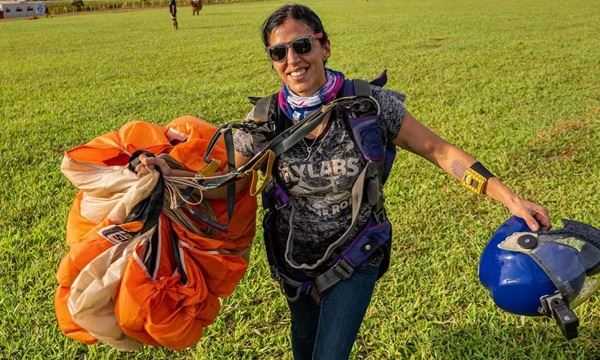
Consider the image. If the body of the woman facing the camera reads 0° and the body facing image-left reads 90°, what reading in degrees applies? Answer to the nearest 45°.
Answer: approximately 0°
